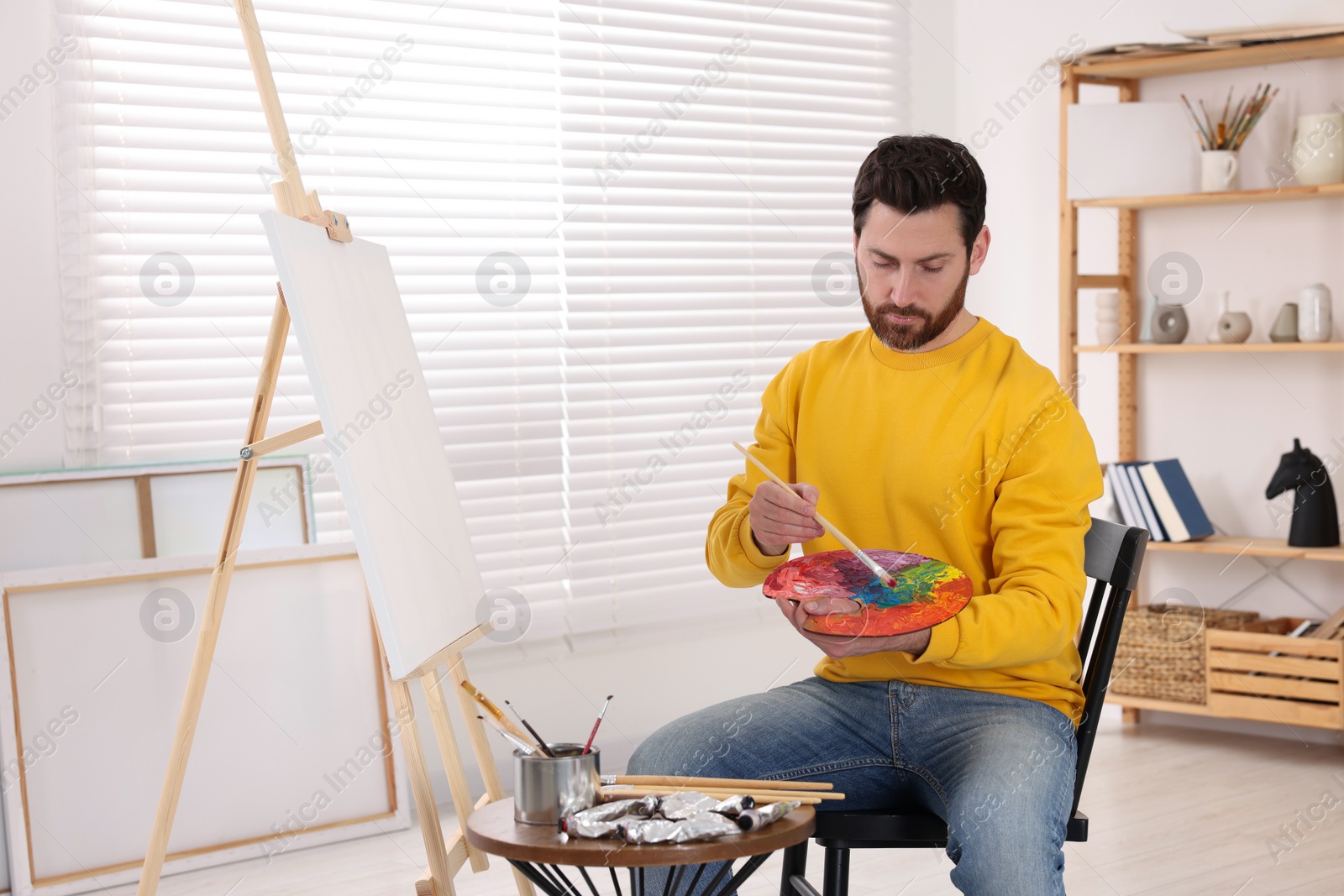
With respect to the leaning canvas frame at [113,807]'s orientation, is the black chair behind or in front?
behind

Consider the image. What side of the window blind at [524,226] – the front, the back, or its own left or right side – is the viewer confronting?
front

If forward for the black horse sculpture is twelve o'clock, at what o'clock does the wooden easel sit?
The wooden easel is roughly at 10 o'clock from the black horse sculpture.

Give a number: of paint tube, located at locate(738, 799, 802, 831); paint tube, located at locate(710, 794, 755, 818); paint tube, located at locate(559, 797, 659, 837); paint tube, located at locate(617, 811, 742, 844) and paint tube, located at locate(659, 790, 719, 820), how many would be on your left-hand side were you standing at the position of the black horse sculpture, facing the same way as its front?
5

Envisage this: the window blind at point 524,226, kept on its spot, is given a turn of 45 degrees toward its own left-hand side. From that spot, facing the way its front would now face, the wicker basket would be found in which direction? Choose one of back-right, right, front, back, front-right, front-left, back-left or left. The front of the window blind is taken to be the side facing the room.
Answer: front-left

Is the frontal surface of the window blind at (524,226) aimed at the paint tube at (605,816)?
yes

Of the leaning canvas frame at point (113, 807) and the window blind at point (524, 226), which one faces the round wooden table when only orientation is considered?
the window blind

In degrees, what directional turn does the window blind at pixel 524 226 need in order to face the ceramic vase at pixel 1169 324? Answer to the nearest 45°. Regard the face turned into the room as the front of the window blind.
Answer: approximately 90° to its left

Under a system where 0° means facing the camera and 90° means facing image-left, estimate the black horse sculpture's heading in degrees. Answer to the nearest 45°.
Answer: approximately 90°

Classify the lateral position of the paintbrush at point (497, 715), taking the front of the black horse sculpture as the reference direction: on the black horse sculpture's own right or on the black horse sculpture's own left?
on the black horse sculpture's own left
